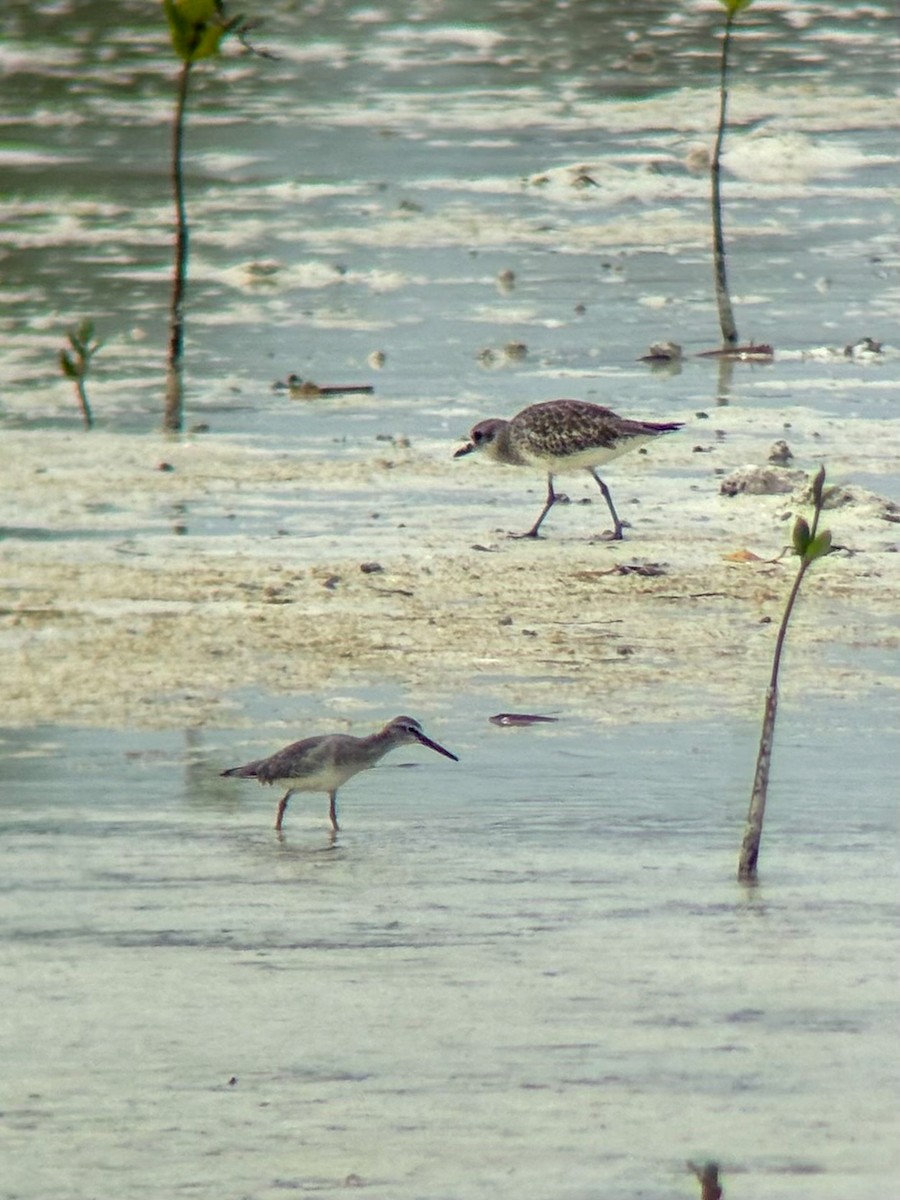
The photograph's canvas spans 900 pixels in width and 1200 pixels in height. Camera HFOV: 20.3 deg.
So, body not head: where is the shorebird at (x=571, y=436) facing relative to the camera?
to the viewer's left

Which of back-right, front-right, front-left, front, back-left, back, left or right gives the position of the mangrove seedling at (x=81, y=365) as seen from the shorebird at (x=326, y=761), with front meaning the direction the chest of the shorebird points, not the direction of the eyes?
left

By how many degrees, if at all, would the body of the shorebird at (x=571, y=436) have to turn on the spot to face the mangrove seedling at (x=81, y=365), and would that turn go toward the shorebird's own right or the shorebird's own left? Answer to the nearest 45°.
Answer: approximately 45° to the shorebird's own right

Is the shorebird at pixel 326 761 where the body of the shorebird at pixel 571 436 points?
no

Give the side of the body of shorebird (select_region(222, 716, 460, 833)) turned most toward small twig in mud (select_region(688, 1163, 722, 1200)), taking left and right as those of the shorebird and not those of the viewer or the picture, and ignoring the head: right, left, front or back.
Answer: right

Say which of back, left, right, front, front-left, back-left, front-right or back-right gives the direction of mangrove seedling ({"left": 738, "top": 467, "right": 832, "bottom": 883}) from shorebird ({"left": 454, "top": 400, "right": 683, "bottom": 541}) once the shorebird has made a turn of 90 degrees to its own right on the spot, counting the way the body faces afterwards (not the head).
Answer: back

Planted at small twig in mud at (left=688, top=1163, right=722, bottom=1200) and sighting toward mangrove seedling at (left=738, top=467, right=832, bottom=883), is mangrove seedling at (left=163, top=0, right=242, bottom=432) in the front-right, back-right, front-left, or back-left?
front-left

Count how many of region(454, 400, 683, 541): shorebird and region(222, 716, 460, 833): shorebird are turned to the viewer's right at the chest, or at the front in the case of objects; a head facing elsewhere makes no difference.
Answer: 1

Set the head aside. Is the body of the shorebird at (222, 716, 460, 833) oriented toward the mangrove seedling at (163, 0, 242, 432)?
no

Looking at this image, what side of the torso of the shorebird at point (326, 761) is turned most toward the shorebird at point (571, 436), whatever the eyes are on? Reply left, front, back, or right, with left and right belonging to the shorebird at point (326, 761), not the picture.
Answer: left

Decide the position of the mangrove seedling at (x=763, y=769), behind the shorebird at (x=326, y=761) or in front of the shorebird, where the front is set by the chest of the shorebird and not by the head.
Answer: in front

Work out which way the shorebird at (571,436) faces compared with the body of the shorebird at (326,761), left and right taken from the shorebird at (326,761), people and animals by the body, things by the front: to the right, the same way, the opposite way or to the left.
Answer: the opposite way

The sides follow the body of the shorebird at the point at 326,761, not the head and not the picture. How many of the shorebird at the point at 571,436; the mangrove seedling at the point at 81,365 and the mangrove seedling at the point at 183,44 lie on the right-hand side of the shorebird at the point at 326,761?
0

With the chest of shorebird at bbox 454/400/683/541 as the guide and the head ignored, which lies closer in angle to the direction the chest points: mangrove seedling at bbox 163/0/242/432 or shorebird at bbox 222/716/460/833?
the mangrove seedling

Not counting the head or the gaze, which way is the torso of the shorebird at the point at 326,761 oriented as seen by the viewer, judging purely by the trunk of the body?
to the viewer's right

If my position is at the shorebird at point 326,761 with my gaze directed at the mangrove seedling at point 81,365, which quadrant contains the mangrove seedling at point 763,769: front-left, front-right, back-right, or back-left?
back-right

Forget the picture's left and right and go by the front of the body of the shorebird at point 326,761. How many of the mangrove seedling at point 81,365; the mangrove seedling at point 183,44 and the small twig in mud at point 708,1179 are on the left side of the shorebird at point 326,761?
2
